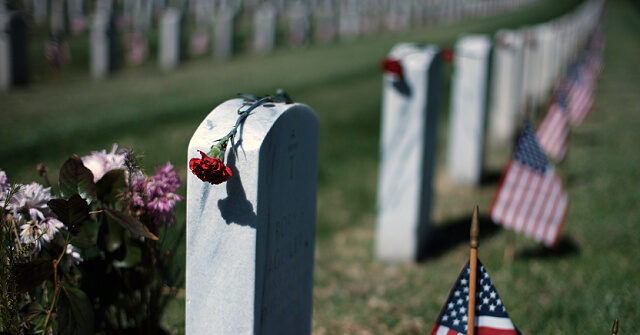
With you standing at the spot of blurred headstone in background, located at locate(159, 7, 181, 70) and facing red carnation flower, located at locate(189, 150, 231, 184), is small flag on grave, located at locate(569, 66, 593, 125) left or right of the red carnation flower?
left

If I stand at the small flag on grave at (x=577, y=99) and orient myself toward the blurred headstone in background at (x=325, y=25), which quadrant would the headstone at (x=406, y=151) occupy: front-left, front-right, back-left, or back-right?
back-left

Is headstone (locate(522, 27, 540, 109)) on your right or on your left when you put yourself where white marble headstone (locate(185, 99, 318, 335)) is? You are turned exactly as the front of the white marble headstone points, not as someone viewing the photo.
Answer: on your left

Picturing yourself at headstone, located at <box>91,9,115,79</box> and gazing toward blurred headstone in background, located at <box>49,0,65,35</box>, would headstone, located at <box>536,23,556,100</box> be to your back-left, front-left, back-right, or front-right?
back-right

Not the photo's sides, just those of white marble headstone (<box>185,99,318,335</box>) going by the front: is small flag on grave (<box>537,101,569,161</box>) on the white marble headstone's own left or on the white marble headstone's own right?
on the white marble headstone's own left

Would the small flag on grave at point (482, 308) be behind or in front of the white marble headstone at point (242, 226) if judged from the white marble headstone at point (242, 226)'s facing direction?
in front
